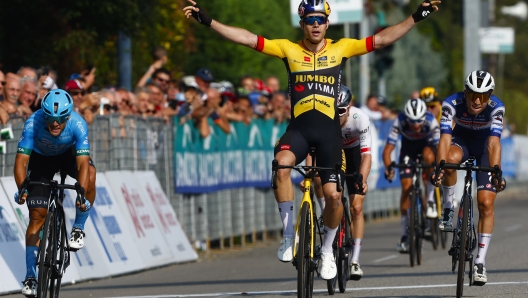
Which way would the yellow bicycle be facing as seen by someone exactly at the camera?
facing the viewer

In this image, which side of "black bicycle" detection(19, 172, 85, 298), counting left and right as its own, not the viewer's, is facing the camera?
front

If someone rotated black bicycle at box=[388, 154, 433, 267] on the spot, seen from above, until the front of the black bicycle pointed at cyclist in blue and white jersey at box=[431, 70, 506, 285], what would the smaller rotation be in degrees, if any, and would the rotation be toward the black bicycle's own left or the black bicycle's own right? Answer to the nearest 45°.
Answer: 0° — it already faces them

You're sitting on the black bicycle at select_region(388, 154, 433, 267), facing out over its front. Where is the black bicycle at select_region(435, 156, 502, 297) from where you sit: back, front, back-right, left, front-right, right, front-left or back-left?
front

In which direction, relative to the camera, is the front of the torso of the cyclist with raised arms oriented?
toward the camera

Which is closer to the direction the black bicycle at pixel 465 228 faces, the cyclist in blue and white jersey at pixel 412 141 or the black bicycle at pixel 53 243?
the black bicycle

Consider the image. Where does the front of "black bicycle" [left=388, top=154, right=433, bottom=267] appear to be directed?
toward the camera
